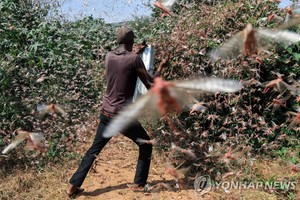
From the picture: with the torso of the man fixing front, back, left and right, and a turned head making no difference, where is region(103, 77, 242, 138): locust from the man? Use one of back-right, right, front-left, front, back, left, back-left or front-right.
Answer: back-right

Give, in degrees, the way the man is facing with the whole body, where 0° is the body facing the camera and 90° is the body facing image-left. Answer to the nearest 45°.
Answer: approximately 225°
